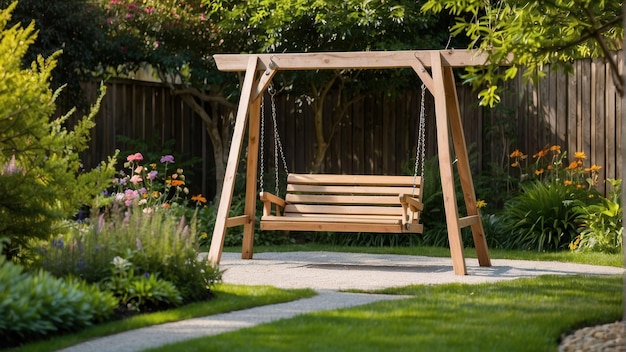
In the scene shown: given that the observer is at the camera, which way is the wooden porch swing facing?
facing the viewer

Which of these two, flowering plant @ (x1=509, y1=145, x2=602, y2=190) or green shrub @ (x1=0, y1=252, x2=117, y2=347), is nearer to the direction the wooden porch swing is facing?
the green shrub

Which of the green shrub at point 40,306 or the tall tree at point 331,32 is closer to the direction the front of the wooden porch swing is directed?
the green shrub

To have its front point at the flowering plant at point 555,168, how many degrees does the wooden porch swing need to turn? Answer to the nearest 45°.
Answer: approximately 135° to its left

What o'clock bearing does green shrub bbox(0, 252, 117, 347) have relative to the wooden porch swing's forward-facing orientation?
The green shrub is roughly at 1 o'clock from the wooden porch swing.

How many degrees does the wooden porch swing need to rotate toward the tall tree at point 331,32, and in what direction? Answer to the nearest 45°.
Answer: approximately 180°

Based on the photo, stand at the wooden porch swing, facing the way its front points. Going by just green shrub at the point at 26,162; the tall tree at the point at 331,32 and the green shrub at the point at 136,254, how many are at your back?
1

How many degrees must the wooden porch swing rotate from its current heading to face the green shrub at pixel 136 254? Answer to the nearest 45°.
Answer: approximately 45° to its right

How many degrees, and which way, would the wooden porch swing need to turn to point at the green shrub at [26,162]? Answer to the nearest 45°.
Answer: approximately 45° to its right

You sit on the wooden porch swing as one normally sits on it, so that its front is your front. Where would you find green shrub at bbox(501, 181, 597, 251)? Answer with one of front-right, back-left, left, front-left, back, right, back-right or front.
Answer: back-left
